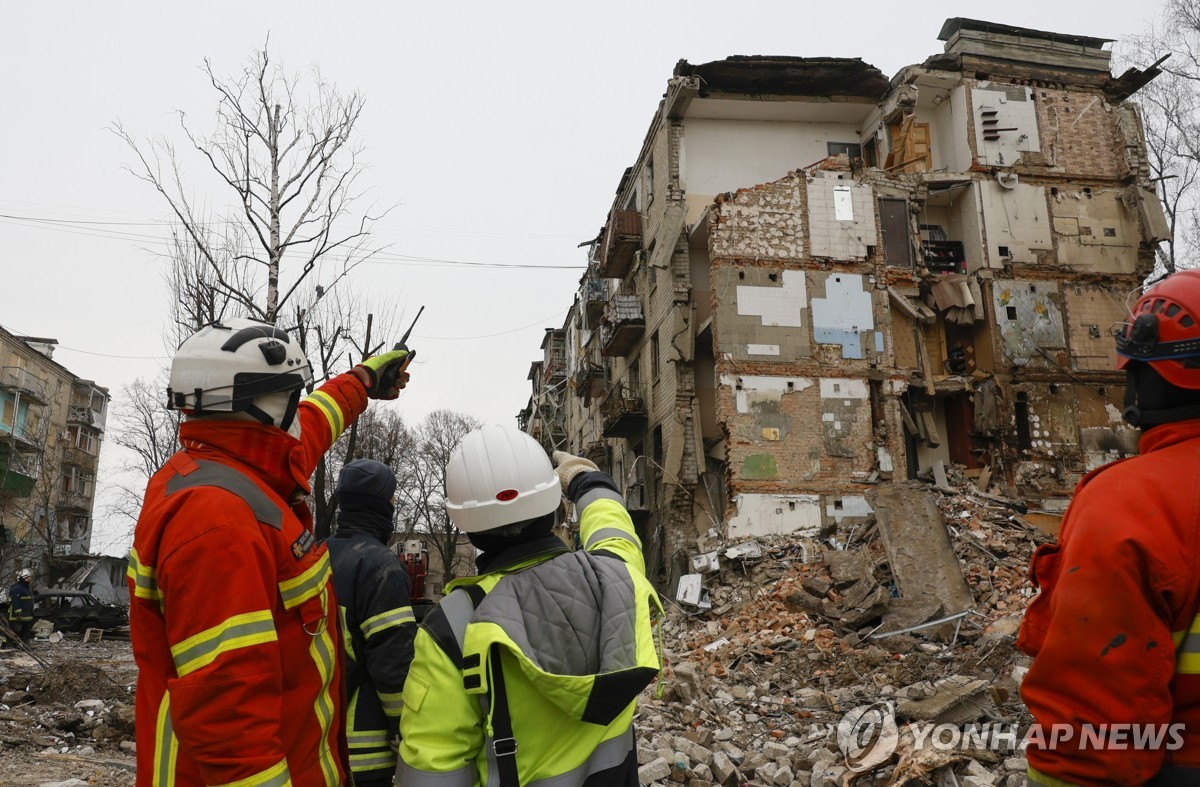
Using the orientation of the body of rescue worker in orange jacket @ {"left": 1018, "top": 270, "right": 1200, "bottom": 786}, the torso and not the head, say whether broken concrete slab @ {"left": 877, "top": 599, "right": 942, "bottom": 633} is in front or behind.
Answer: in front

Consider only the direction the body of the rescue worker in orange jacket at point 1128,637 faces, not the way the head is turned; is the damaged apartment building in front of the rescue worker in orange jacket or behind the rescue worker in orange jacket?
in front

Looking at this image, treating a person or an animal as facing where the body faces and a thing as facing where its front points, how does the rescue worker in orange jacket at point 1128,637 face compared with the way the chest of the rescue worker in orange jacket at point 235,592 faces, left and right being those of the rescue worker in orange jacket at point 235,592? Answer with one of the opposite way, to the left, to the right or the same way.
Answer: to the left

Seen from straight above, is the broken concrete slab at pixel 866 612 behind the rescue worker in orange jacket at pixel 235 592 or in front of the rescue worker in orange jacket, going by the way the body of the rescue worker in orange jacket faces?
in front

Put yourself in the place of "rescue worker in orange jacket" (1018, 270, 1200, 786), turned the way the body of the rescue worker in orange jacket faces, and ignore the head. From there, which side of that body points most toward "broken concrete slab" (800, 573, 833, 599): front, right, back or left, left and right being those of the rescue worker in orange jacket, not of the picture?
front

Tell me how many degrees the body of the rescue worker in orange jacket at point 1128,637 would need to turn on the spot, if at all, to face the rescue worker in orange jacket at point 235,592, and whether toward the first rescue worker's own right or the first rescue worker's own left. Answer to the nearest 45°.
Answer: approximately 90° to the first rescue worker's own left

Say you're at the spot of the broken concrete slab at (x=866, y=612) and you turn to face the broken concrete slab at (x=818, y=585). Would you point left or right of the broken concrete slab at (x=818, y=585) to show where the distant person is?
left

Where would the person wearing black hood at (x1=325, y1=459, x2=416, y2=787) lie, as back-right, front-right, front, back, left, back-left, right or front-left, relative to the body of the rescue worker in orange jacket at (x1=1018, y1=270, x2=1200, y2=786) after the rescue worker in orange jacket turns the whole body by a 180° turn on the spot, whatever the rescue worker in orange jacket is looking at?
back-right

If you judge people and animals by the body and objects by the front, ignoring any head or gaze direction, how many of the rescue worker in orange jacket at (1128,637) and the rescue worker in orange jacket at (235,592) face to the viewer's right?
1

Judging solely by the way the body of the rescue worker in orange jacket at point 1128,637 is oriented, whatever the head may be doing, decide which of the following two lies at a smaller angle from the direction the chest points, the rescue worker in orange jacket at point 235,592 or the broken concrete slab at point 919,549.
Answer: the broken concrete slab

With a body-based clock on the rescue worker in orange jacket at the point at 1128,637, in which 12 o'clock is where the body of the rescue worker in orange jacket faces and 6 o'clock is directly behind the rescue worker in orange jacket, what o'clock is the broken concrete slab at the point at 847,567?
The broken concrete slab is roughly at 1 o'clock from the rescue worker in orange jacket.

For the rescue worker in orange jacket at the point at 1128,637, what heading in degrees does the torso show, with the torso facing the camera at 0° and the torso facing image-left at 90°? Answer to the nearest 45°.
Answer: approximately 135°
